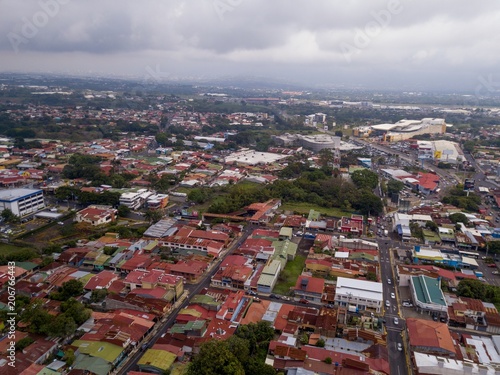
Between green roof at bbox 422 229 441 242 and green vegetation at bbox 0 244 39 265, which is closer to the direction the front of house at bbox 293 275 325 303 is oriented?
the green vegetation

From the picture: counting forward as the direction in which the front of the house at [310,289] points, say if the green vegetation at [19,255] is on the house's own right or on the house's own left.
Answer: on the house's own right

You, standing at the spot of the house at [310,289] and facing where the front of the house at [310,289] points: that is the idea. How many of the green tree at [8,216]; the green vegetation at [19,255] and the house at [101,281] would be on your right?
3

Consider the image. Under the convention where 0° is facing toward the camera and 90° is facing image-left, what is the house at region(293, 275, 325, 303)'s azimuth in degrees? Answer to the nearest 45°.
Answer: approximately 0°

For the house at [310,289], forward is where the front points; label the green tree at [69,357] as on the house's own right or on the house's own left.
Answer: on the house's own right

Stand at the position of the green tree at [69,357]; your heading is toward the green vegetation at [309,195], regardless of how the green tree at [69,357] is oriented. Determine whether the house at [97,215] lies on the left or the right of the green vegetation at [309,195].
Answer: left

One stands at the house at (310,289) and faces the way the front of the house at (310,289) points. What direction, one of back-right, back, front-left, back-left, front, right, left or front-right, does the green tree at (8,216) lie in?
right
